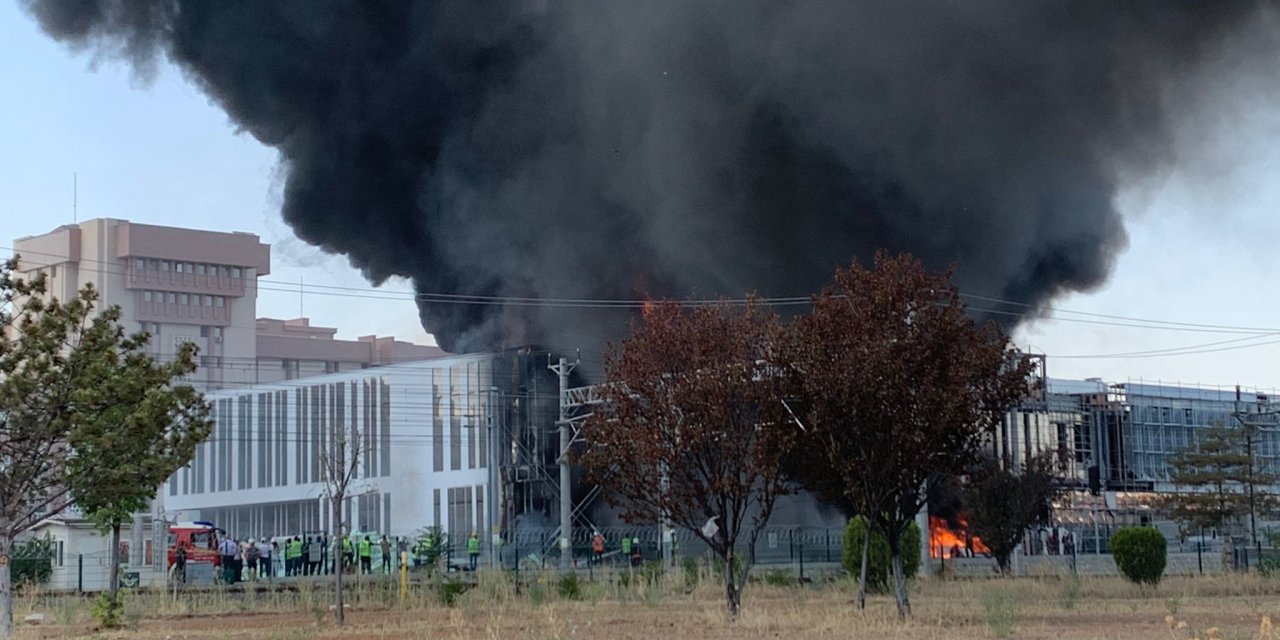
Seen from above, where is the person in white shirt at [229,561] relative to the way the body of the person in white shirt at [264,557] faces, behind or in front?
behind

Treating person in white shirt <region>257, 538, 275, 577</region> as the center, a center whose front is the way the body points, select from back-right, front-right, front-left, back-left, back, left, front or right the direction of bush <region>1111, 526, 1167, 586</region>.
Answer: back-right

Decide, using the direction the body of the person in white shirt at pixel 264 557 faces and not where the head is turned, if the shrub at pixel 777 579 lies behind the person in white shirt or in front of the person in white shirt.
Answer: behind

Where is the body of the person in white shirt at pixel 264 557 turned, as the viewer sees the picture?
away from the camera

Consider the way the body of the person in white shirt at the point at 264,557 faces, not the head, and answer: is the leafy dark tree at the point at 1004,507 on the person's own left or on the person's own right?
on the person's own right

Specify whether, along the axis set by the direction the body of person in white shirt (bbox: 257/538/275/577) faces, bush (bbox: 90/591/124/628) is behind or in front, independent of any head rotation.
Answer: behind

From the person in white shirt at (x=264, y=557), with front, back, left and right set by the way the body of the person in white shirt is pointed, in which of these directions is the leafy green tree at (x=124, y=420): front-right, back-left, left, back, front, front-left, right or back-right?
back

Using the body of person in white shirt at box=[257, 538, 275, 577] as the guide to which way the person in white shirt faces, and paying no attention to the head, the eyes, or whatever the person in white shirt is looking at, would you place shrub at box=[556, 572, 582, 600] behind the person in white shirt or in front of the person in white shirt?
behind
